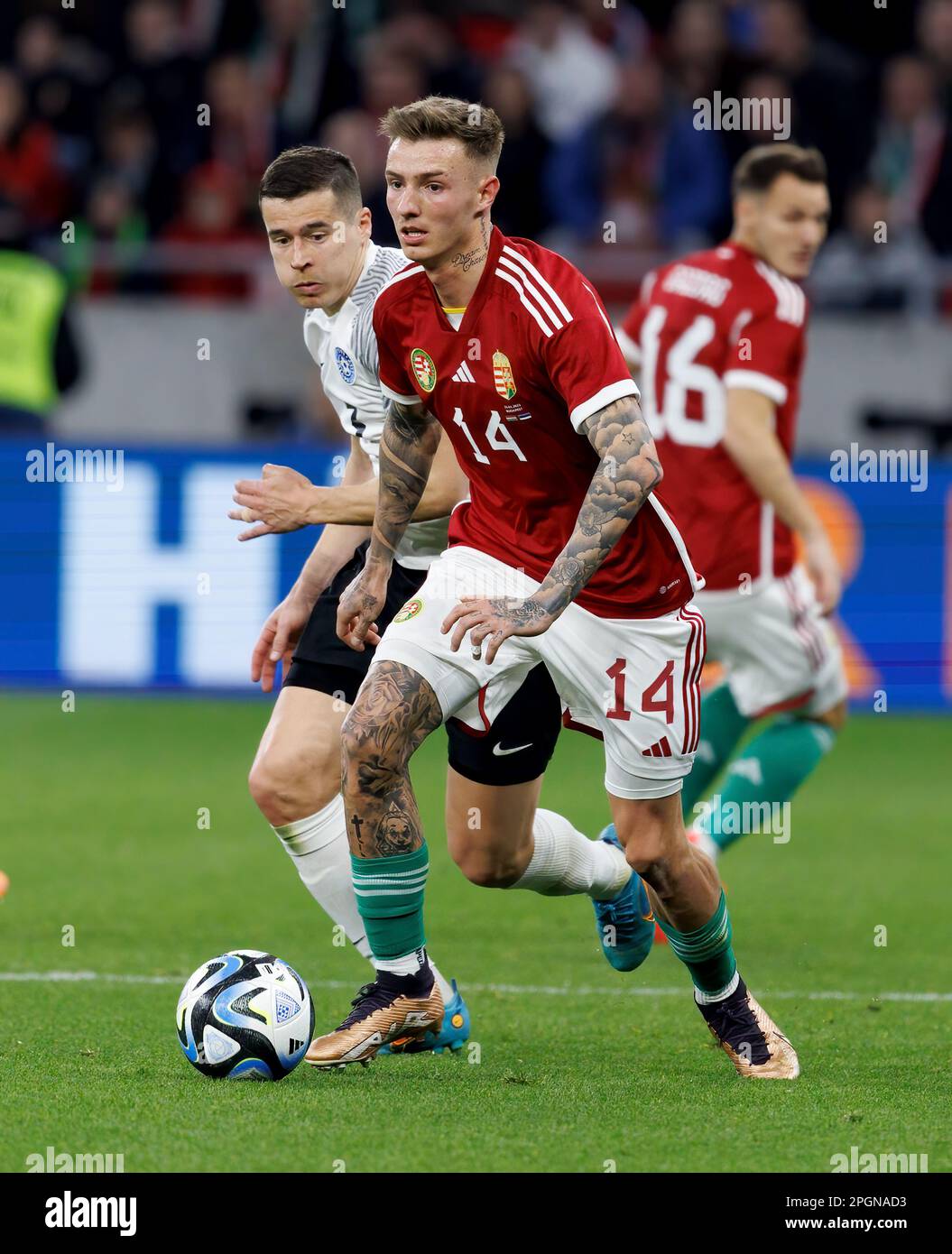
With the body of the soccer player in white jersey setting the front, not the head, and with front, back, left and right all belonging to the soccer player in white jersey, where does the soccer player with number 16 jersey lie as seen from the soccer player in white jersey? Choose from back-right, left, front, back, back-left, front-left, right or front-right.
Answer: back

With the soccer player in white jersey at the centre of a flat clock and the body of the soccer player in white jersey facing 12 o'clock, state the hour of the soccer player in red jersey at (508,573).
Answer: The soccer player in red jersey is roughly at 9 o'clock from the soccer player in white jersey.

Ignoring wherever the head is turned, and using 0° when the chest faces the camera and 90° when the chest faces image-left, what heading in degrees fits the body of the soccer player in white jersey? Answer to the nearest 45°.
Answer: approximately 45°

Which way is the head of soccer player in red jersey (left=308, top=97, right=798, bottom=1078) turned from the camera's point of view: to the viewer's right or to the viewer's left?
to the viewer's left

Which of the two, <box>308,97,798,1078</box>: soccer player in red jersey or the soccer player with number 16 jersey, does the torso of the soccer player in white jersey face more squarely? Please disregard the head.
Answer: the soccer player in red jersey

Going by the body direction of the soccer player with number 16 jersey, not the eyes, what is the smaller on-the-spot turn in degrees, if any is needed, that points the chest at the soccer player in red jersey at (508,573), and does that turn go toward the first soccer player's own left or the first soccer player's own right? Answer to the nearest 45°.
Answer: approximately 135° to the first soccer player's own right

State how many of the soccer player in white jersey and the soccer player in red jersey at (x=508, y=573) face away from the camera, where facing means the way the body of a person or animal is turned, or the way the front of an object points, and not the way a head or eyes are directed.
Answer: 0

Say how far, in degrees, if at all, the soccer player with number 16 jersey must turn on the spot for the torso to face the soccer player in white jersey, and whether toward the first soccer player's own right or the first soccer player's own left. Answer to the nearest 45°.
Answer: approximately 180°

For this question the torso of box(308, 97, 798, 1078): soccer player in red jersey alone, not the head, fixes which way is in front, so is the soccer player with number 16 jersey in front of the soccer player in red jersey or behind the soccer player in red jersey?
behind

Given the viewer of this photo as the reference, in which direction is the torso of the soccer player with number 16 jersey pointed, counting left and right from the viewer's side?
facing away from the viewer and to the right of the viewer

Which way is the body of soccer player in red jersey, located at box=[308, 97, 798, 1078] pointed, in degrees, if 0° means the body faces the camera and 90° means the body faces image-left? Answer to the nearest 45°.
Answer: approximately 45°

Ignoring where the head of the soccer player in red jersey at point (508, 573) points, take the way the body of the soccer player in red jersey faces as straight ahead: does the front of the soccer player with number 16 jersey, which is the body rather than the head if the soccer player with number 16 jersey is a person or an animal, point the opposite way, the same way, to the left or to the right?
the opposite way
